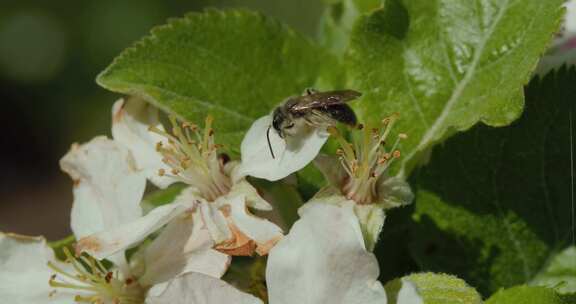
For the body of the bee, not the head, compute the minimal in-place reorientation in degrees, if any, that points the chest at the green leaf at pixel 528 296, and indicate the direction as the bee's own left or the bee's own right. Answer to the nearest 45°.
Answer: approximately 135° to the bee's own left

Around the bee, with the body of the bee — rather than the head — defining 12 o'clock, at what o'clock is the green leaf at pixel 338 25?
The green leaf is roughly at 3 o'clock from the bee.

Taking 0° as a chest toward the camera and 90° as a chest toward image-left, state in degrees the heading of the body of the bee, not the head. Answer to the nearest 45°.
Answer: approximately 90°
